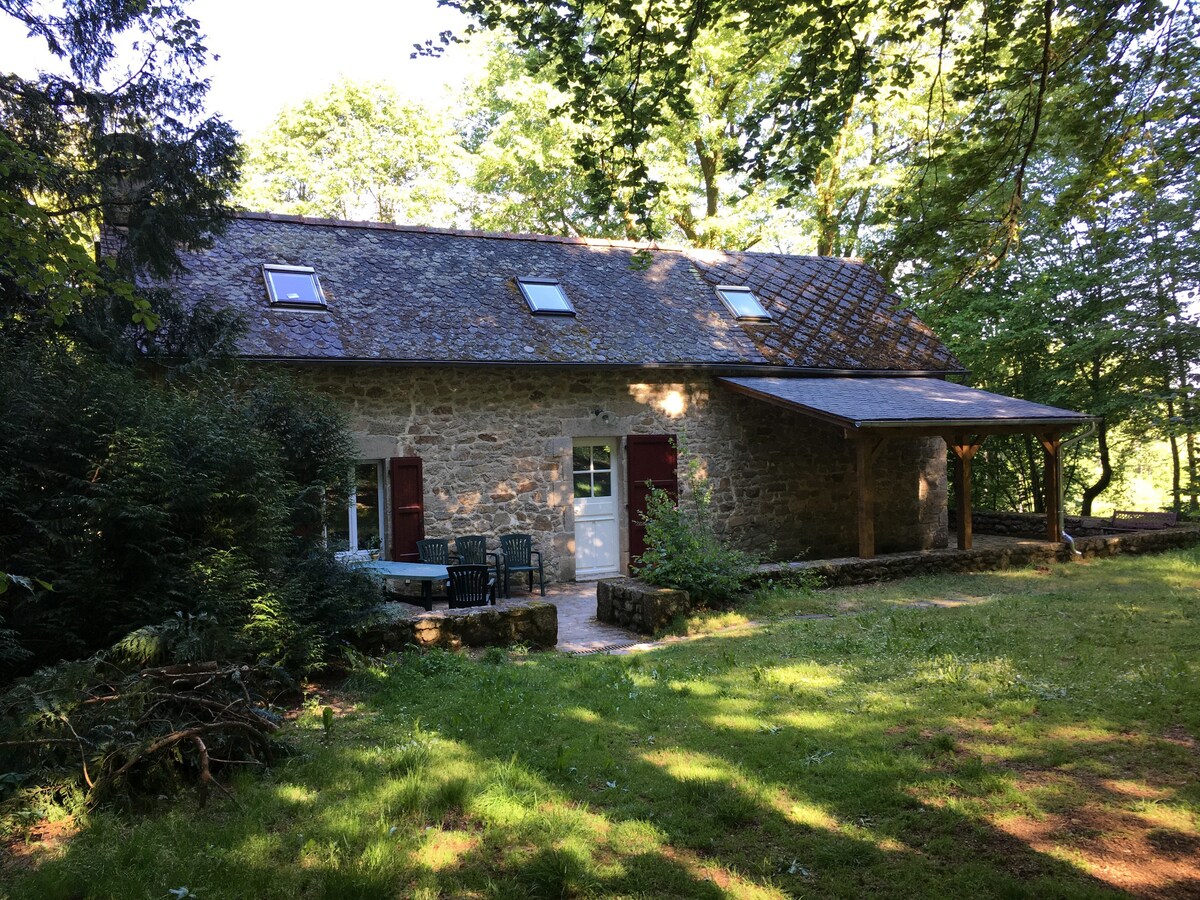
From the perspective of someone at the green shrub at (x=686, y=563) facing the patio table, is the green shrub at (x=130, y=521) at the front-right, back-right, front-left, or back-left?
front-left

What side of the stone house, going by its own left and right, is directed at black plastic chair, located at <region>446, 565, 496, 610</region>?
front

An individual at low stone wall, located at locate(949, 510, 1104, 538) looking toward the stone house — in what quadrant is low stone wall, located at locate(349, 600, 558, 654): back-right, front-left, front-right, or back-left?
front-left

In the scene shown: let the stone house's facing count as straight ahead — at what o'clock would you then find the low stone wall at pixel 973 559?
The low stone wall is roughly at 9 o'clock from the stone house.

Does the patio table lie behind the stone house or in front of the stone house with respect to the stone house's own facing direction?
in front

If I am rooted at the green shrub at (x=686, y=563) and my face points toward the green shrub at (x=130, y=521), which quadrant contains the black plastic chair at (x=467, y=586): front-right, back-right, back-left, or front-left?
front-right

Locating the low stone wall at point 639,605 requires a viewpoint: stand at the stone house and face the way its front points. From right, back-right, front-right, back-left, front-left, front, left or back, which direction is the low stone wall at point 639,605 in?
front

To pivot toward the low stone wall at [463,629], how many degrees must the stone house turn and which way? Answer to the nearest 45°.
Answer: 0° — it already faces it

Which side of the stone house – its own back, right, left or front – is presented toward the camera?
front

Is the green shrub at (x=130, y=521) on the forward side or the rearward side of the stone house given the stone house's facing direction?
on the forward side

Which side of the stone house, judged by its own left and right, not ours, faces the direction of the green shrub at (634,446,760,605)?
front

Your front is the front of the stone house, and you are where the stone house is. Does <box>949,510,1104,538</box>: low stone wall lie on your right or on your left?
on your left
